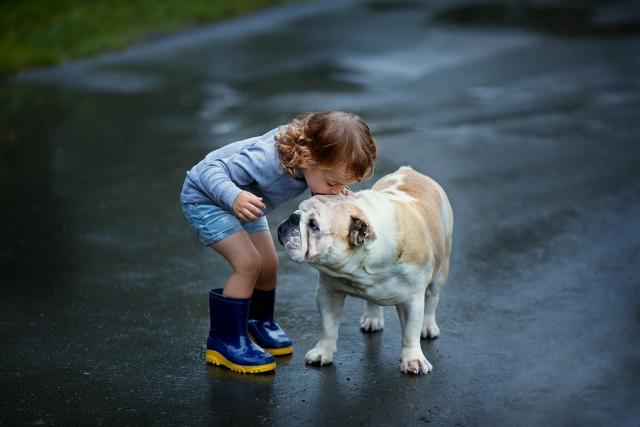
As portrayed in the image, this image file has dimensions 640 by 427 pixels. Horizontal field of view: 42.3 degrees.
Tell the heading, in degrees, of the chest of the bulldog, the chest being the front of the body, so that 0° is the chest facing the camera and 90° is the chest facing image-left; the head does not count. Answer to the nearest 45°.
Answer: approximately 45°
